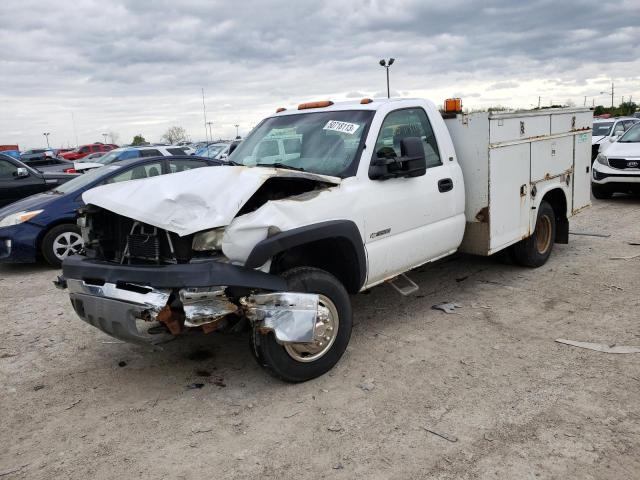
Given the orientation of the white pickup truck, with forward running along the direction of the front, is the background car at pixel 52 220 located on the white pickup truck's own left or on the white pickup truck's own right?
on the white pickup truck's own right

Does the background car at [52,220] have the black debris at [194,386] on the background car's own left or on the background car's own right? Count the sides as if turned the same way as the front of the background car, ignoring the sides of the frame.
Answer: on the background car's own left

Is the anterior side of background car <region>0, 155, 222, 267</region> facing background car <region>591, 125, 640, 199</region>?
no

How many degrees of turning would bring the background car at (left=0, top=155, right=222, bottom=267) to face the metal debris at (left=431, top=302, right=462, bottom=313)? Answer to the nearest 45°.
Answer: approximately 90° to its left

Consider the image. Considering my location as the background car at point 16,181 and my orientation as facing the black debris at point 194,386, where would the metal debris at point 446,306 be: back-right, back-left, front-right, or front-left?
front-left

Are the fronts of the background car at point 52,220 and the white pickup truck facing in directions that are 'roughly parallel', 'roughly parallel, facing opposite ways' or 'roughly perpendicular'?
roughly parallel

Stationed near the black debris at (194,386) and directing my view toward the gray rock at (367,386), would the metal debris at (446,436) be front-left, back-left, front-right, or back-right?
front-right

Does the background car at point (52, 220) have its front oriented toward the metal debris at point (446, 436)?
no

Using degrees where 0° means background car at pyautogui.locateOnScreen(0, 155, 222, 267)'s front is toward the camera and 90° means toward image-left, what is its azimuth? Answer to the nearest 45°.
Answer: approximately 45°

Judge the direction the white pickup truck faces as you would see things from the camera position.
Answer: facing the viewer and to the left of the viewer
